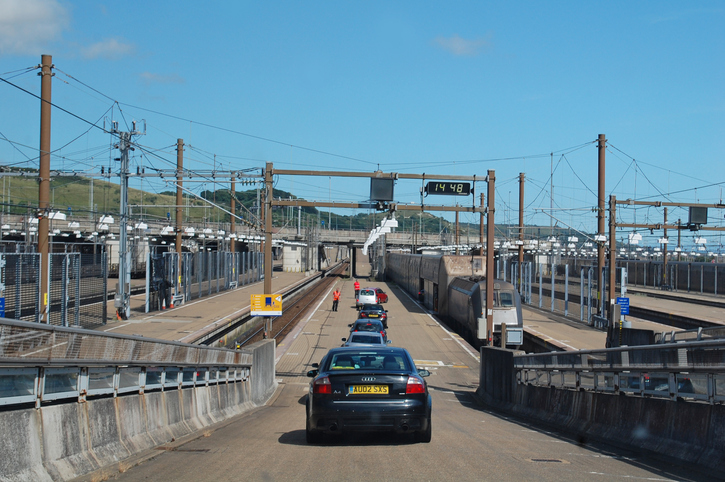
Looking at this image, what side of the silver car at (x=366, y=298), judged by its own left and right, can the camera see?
back

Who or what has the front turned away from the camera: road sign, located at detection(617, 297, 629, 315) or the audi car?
the audi car

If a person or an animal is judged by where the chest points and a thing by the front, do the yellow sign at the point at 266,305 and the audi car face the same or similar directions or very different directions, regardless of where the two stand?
very different directions

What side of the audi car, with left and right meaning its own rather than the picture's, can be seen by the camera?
back

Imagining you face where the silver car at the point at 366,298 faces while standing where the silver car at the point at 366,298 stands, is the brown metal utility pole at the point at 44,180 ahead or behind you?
behind

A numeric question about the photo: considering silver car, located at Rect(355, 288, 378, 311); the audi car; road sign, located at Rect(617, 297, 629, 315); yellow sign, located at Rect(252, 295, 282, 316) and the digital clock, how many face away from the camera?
2

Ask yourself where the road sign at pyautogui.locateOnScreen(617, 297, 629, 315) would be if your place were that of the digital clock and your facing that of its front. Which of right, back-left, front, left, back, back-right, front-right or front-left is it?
back-left

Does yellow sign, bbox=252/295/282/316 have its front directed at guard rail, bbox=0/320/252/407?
yes
